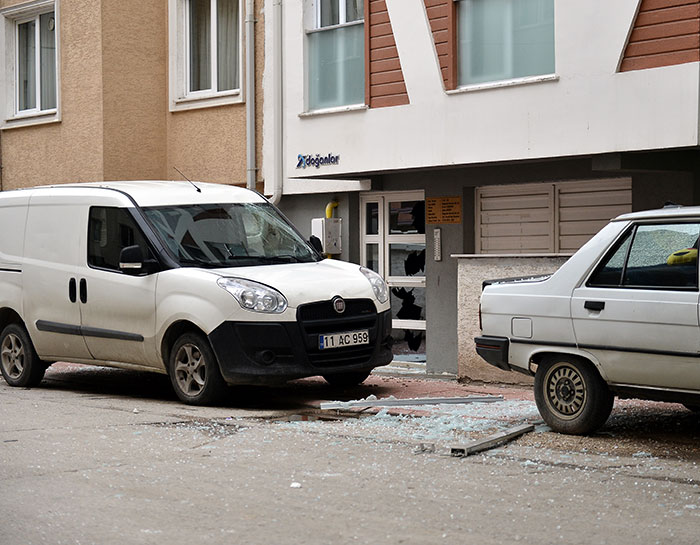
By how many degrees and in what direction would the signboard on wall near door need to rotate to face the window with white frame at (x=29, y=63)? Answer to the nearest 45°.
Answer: approximately 135° to its right

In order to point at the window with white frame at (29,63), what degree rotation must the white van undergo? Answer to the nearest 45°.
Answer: approximately 135° to its left

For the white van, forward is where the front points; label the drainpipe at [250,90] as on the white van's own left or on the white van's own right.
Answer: on the white van's own left

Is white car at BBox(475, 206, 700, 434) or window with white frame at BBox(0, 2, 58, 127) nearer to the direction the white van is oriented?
the white car

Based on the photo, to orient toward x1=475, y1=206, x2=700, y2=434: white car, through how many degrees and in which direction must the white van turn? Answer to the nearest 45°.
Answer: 0° — it already faces it

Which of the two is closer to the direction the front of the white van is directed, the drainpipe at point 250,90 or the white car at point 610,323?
the white car

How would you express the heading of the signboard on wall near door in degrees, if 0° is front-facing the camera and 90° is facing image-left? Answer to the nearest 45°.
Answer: approximately 0°

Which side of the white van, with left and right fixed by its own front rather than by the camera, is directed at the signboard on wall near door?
left

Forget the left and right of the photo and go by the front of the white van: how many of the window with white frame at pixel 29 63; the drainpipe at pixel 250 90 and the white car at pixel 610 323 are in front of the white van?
1

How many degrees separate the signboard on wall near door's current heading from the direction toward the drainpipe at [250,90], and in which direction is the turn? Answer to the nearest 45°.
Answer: approximately 135° to its right
